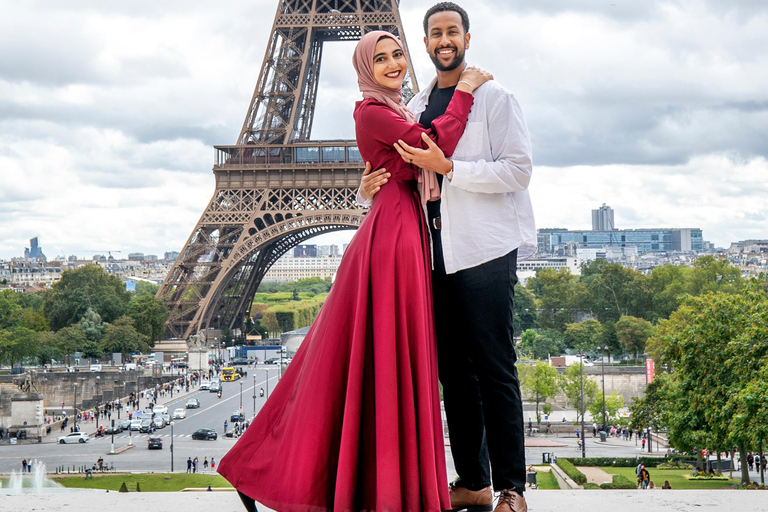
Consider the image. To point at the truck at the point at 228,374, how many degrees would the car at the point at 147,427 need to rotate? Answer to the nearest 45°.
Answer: approximately 135° to its right

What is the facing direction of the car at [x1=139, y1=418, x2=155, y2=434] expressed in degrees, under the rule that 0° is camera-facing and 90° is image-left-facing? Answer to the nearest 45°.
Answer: approximately 45°

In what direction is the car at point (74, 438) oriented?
to the viewer's left

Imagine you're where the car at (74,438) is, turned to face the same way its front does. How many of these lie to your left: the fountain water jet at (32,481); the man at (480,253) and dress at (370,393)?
3

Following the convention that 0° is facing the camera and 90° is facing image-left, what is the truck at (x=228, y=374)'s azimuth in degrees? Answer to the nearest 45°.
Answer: approximately 45°

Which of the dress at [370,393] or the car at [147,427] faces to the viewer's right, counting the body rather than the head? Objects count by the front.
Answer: the dress

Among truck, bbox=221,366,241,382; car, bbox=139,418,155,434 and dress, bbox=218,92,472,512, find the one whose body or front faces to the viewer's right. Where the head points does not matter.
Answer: the dress

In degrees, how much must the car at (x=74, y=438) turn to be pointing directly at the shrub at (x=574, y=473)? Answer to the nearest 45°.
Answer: approximately 135° to its left

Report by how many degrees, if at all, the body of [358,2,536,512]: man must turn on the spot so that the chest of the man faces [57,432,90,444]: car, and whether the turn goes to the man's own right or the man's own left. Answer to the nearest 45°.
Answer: approximately 90° to the man's own right

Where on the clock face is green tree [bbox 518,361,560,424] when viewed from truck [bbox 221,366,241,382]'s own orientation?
The green tree is roughly at 9 o'clock from the truck.

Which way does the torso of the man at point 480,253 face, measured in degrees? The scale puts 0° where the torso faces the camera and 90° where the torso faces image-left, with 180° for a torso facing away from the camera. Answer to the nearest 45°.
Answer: approximately 45°

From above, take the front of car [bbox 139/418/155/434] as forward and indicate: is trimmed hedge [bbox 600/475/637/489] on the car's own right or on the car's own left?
on the car's own left

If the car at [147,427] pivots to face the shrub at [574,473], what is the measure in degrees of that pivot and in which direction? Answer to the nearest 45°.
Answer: approximately 90° to its left

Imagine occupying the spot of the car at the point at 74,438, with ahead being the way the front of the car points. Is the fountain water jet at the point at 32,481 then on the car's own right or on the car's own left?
on the car's own left

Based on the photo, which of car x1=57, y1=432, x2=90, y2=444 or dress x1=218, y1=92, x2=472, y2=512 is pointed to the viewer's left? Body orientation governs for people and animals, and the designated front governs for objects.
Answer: the car

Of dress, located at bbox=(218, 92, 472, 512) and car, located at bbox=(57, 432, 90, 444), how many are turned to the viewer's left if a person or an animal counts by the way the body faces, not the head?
1
